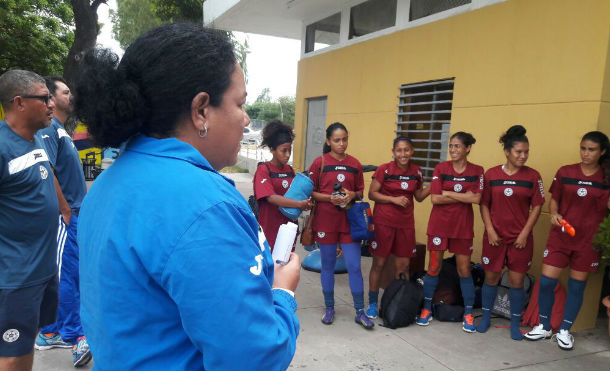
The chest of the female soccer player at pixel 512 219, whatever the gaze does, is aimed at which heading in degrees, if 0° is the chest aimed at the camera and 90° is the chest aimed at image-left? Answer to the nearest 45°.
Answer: approximately 0°

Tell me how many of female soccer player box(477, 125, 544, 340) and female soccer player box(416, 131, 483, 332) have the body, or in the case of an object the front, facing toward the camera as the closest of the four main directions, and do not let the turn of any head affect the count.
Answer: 2

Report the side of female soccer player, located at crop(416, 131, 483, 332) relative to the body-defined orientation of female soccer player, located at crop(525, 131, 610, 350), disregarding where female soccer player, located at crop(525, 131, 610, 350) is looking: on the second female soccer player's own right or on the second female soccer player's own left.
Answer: on the second female soccer player's own right

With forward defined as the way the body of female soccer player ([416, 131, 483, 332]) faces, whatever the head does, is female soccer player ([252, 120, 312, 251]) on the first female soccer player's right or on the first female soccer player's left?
on the first female soccer player's right

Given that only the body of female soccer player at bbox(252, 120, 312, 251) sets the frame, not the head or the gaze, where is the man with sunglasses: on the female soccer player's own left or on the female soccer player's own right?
on the female soccer player's own right

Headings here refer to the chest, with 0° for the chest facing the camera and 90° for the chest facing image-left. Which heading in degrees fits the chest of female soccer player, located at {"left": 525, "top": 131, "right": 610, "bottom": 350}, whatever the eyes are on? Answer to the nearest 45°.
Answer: approximately 0°

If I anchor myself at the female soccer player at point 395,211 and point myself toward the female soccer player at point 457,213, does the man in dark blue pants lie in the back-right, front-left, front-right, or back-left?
back-right

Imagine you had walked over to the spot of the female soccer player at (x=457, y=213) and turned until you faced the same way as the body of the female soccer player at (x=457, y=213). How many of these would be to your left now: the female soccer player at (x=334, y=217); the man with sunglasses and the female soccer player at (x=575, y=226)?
1

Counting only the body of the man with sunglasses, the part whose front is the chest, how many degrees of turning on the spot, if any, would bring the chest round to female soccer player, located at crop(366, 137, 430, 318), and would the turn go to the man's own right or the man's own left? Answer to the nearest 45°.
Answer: approximately 45° to the man's own left
